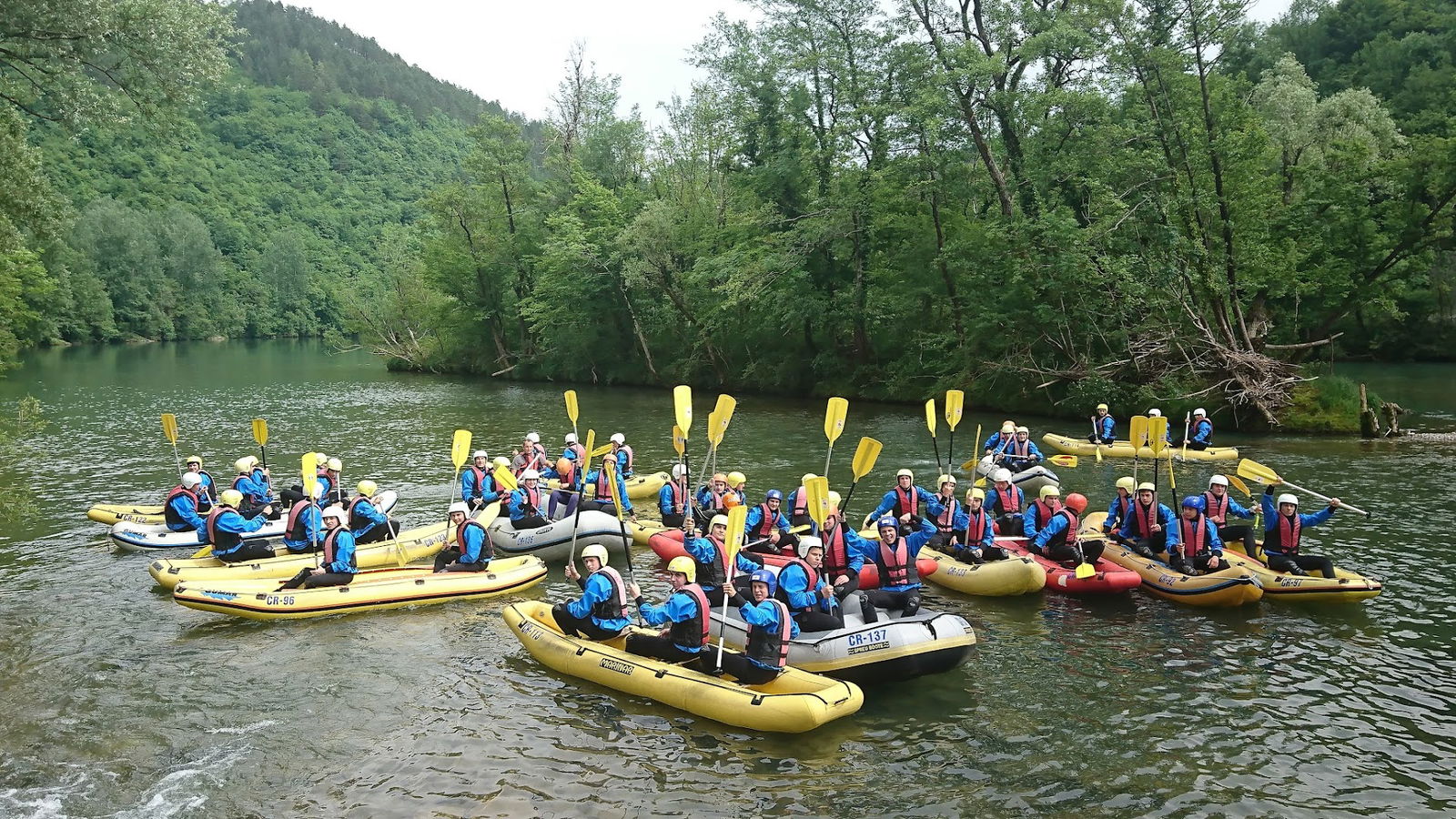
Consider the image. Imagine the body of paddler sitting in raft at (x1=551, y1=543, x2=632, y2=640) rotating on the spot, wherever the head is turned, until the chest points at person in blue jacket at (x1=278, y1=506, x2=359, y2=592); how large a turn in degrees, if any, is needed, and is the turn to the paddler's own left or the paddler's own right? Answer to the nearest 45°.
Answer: approximately 45° to the paddler's own right

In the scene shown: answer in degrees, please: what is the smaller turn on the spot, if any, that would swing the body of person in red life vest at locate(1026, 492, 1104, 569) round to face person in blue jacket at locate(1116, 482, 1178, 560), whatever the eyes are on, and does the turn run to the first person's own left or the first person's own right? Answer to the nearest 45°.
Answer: approximately 45° to the first person's own left

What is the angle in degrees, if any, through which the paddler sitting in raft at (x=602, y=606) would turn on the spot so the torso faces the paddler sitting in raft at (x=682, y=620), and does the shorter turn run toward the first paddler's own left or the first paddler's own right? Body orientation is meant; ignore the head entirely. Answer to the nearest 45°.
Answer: approximately 135° to the first paddler's own left

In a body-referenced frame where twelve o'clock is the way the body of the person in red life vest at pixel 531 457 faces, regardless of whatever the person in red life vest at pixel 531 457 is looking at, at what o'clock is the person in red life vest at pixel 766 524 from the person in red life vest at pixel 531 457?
the person in red life vest at pixel 766 524 is roughly at 11 o'clock from the person in red life vest at pixel 531 457.
